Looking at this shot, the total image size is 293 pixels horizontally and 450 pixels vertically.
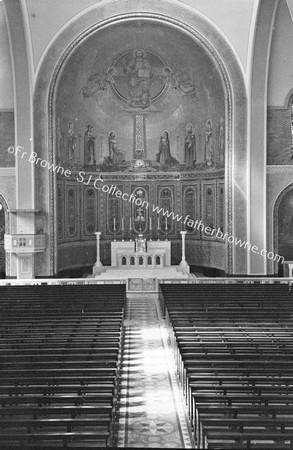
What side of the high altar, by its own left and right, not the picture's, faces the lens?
front

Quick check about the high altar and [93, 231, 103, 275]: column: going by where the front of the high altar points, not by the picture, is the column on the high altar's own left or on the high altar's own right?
on the high altar's own right
